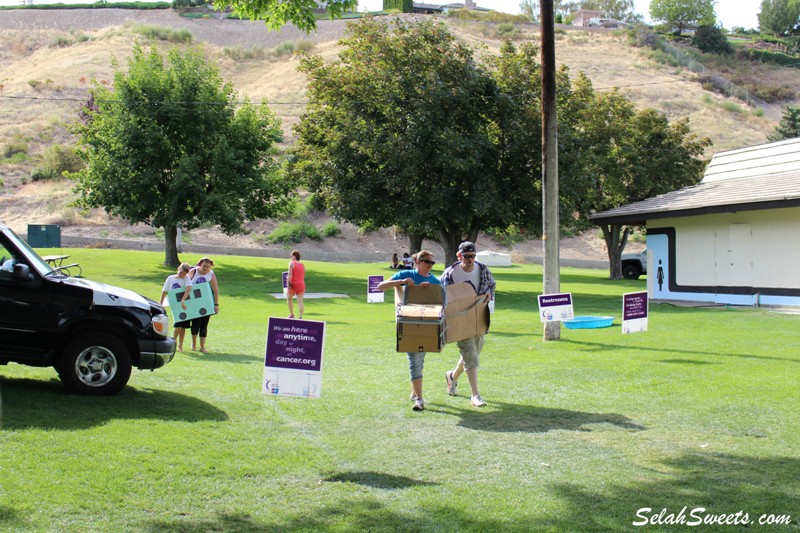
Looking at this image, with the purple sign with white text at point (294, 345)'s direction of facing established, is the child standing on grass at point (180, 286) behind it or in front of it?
behind

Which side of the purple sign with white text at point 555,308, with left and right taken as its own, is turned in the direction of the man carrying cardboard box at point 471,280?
front

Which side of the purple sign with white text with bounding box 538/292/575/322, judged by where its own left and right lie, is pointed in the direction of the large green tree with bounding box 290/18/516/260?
back

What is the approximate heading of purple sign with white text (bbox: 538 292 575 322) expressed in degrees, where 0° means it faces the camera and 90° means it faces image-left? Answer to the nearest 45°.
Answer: approximately 0°

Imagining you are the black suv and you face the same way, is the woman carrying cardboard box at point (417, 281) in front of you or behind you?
in front

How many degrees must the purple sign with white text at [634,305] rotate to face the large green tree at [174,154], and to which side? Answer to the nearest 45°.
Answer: approximately 135° to its right

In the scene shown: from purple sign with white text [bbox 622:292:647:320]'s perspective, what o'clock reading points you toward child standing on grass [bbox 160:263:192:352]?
The child standing on grass is roughly at 2 o'clock from the purple sign with white text.

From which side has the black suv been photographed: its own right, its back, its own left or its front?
right
